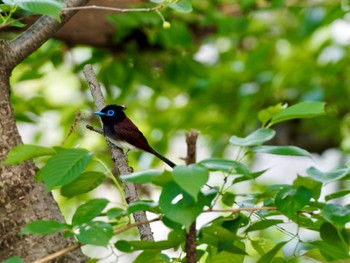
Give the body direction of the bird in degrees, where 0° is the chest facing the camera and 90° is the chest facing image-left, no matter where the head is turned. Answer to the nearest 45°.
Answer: approximately 90°

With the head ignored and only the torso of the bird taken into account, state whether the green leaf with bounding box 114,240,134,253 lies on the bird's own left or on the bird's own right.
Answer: on the bird's own left

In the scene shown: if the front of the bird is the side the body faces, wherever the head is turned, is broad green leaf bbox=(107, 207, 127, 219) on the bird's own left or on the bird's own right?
on the bird's own left

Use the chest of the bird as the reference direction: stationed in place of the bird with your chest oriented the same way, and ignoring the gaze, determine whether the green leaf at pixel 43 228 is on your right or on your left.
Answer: on your left

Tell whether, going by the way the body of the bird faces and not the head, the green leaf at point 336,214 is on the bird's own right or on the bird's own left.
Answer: on the bird's own left
